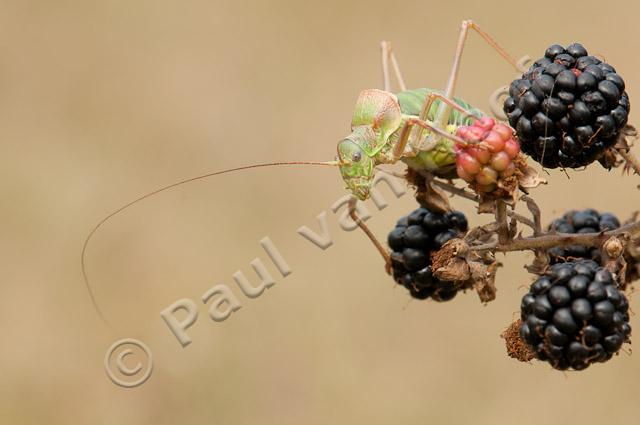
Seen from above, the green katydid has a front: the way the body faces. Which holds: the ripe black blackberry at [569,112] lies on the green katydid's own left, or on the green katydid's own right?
on the green katydid's own left

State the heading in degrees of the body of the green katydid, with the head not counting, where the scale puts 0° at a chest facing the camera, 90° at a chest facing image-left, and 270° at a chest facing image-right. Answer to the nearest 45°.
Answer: approximately 45°
